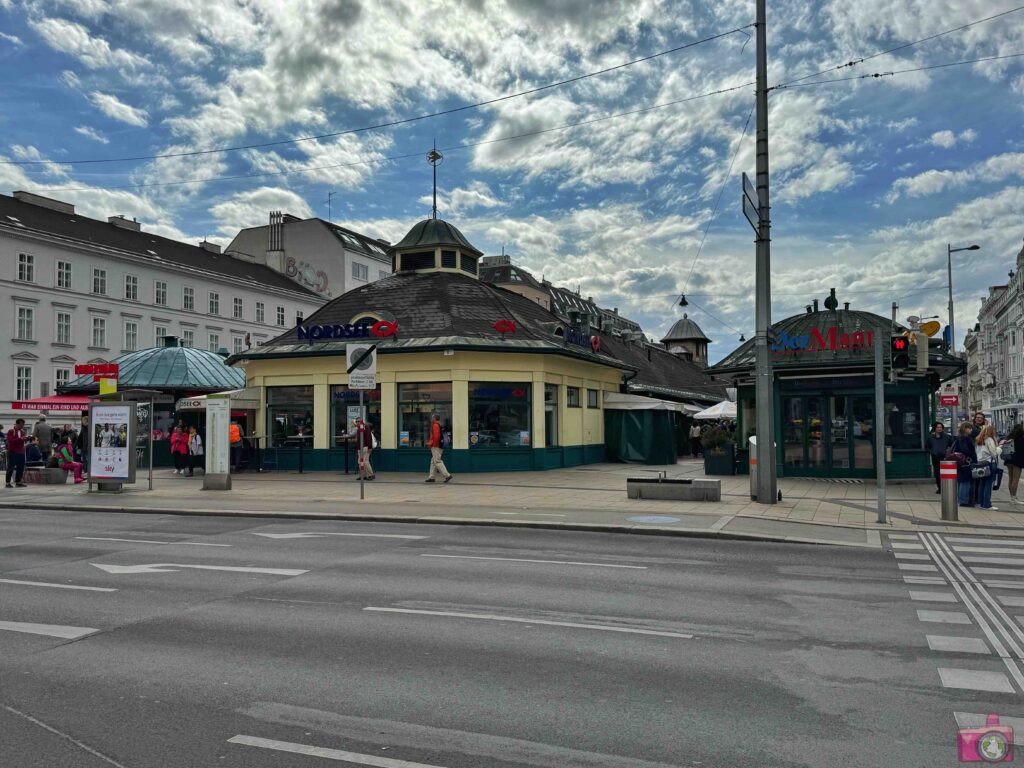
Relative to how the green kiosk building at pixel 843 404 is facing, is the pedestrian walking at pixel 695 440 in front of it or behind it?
behind

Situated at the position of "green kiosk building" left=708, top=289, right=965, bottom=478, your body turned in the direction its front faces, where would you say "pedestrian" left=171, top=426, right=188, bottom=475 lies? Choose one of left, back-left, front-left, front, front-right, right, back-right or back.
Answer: right

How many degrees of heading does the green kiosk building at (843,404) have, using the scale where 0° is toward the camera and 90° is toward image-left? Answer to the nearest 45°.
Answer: approximately 0°

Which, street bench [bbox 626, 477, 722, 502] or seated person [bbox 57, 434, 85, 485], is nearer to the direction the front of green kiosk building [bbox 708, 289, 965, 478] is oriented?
the street bench

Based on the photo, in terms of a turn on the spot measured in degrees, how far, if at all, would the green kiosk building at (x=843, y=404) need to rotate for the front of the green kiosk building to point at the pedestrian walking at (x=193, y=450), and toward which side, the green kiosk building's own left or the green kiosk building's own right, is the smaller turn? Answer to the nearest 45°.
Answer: approximately 90° to the green kiosk building's own right

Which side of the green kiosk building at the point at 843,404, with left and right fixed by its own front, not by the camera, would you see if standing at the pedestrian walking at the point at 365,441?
right

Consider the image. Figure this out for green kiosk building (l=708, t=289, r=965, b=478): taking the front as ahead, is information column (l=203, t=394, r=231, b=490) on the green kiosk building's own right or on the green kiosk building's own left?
on the green kiosk building's own right
